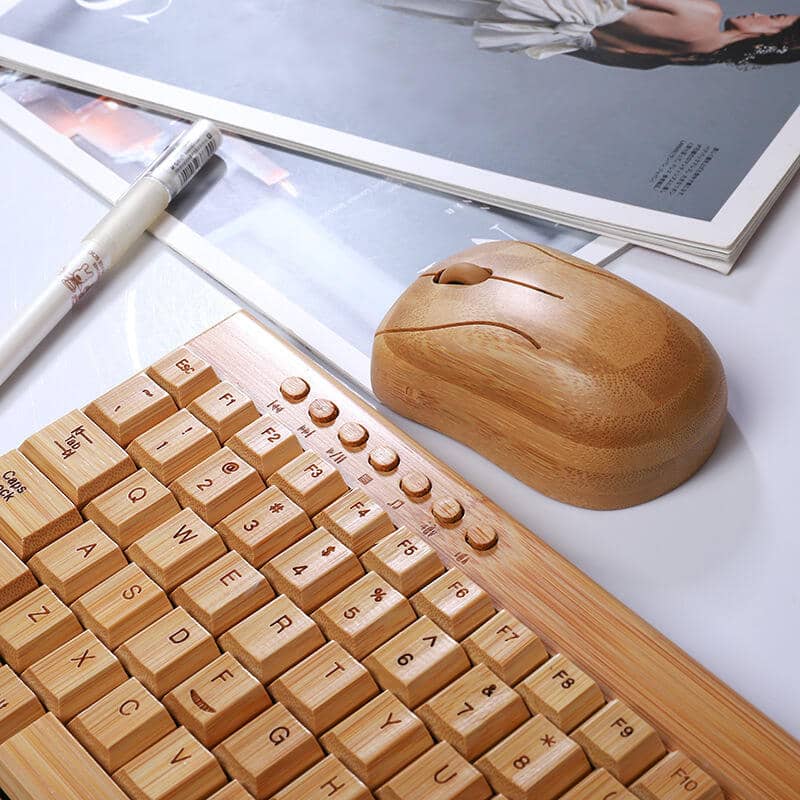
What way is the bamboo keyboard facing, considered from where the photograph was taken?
facing the viewer and to the left of the viewer
